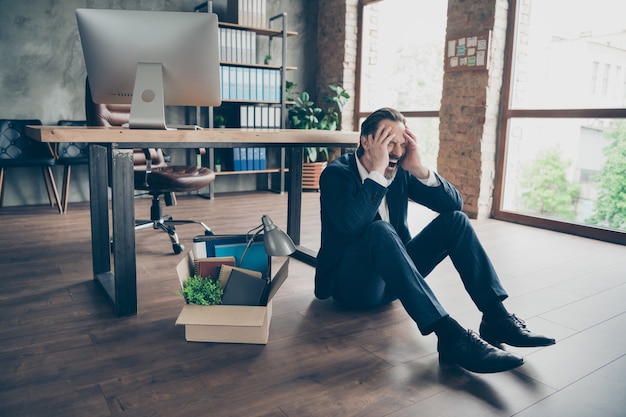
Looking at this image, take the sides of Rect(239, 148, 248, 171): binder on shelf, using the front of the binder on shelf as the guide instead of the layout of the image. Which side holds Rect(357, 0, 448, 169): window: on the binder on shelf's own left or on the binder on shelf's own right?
on the binder on shelf's own left

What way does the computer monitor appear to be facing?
away from the camera

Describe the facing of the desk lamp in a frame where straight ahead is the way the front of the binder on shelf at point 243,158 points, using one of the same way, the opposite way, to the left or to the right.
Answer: to the left

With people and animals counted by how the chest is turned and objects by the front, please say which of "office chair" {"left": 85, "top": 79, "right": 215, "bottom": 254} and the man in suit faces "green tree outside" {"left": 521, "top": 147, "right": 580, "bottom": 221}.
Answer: the office chair

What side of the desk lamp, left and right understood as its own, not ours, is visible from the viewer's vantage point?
right

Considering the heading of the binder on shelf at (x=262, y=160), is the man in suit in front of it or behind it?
in front

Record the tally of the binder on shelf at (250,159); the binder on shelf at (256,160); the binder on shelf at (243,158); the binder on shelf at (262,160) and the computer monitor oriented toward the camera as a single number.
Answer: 4

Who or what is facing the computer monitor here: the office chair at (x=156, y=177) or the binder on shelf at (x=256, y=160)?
the binder on shelf

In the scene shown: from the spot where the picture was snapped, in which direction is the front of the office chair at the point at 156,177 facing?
facing to the right of the viewer

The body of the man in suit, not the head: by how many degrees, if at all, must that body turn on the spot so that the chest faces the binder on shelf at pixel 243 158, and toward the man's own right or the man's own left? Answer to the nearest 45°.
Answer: approximately 180°

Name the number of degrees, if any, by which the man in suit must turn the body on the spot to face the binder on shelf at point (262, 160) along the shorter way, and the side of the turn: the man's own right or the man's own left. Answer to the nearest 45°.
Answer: approximately 180°

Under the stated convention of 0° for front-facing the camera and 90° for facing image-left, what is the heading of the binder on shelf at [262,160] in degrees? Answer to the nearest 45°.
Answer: approximately 0°
